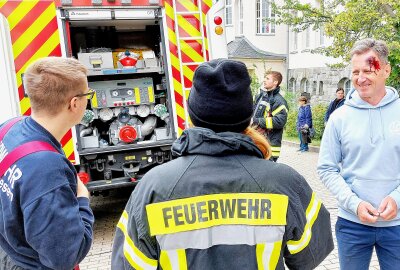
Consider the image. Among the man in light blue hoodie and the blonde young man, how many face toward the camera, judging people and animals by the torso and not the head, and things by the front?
1

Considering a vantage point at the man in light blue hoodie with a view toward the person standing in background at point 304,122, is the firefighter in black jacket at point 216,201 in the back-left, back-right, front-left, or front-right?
back-left

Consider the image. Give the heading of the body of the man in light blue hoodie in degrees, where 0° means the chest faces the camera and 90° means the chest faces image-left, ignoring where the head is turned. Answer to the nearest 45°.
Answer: approximately 0°

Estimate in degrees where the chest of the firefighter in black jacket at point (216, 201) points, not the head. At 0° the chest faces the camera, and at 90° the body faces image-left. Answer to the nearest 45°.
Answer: approximately 180°

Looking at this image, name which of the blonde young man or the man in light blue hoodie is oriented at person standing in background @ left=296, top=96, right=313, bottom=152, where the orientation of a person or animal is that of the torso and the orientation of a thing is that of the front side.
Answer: the blonde young man

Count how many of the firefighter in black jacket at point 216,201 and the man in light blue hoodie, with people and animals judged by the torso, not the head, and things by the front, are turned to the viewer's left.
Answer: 0

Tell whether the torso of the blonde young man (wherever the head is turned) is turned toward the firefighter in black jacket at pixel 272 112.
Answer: yes

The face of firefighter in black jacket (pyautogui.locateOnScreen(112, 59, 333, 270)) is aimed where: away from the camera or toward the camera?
away from the camera

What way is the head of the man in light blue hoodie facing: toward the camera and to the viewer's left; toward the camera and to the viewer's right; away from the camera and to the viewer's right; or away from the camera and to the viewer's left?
toward the camera and to the viewer's left

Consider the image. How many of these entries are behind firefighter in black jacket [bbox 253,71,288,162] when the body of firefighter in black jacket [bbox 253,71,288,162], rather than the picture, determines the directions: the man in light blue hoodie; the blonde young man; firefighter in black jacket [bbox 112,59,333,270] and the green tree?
1

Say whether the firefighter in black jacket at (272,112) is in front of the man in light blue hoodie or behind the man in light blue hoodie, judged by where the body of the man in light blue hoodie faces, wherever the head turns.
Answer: behind

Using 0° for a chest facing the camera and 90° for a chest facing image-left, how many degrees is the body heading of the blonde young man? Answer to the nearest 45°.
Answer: approximately 225°
